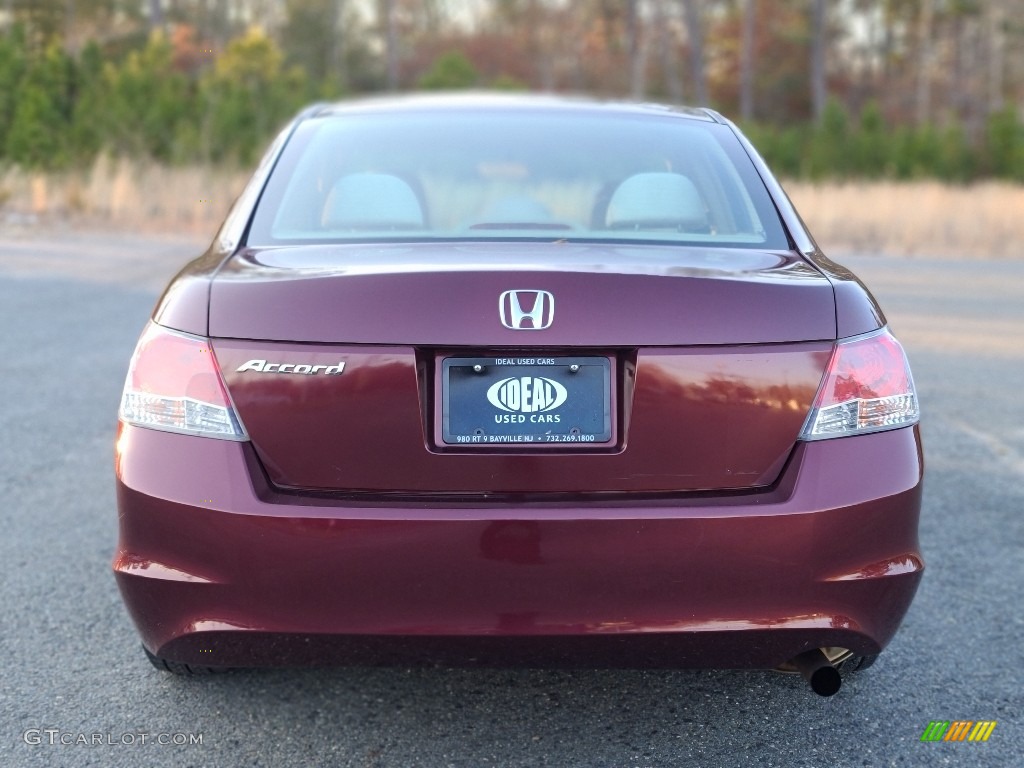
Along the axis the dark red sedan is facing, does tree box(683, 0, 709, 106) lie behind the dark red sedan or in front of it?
in front

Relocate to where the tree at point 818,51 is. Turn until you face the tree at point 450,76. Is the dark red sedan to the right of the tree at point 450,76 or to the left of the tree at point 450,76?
left

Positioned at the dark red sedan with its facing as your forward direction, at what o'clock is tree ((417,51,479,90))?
The tree is roughly at 12 o'clock from the dark red sedan.

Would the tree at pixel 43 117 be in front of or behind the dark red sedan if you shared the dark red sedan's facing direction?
in front

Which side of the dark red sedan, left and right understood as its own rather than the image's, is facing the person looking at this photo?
back

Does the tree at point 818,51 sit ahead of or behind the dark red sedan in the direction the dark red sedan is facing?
ahead
